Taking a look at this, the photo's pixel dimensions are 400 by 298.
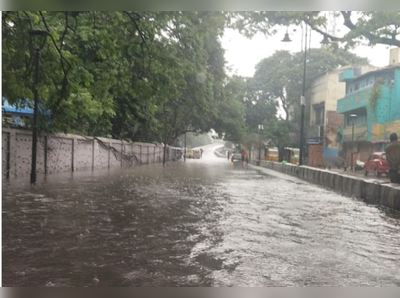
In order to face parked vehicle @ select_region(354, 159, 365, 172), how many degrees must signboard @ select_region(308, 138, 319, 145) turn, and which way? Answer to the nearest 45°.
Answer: approximately 45° to its left

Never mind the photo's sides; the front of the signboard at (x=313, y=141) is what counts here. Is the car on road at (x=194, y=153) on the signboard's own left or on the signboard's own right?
on the signboard's own right

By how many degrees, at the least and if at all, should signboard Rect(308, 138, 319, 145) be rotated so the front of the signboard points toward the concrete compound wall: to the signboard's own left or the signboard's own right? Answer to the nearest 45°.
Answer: approximately 90° to the signboard's own right

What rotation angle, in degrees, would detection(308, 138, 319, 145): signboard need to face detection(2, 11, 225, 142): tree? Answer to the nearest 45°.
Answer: approximately 45° to its right

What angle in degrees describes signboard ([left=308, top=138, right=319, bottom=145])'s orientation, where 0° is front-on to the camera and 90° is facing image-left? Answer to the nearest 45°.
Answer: approximately 0°
